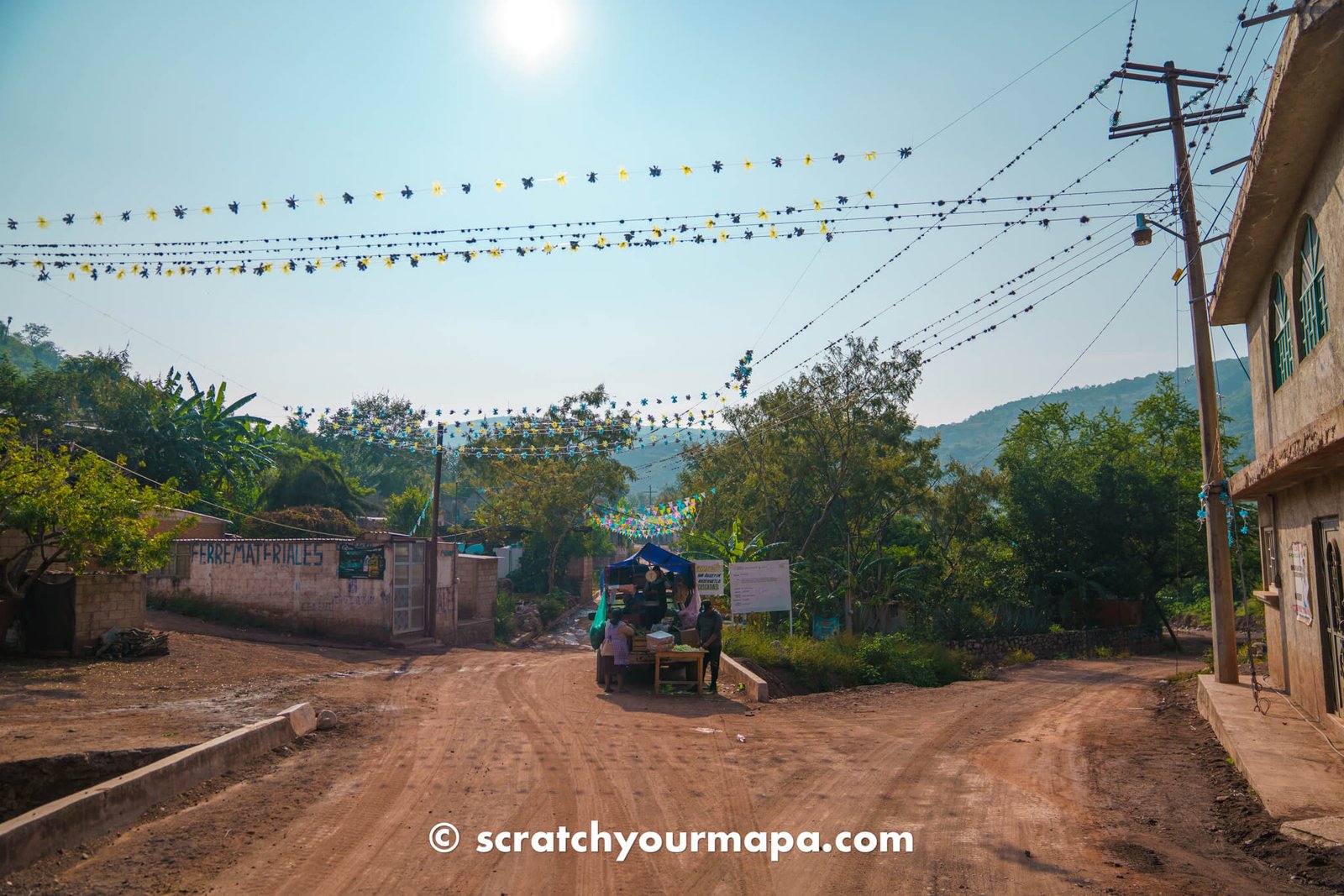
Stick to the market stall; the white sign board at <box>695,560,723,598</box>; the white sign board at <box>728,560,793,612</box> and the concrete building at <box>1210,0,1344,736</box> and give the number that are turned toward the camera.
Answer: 3

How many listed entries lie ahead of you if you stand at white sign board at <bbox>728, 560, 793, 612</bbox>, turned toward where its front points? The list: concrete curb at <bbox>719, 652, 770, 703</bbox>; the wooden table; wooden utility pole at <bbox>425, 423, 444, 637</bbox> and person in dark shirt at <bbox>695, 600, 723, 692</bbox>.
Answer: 3

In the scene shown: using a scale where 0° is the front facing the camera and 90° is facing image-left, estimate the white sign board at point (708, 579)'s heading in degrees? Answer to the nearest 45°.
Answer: approximately 0°

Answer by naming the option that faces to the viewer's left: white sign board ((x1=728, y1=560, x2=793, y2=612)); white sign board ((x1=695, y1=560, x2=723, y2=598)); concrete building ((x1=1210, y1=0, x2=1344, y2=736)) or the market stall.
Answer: the concrete building

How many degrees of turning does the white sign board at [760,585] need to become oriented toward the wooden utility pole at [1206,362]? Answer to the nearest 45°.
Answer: approximately 45° to its left

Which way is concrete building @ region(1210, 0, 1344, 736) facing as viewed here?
to the viewer's left

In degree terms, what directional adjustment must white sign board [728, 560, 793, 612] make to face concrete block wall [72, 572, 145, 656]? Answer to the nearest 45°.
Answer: approximately 45° to its right

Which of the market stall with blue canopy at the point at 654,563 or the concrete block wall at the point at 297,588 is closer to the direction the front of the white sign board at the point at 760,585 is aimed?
the market stall with blue canopy

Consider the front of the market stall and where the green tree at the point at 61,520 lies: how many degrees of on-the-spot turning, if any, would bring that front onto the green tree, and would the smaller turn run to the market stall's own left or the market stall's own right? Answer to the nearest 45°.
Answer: approximately 90° to the market stall's own right
